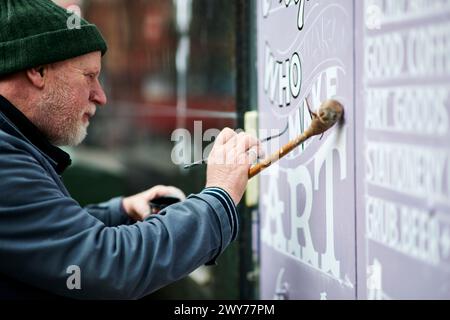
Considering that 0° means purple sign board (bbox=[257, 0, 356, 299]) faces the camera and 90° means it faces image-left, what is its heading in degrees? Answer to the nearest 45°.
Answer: approximately 45°

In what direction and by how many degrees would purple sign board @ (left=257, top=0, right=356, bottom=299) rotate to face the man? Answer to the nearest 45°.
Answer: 0° — it already faces them

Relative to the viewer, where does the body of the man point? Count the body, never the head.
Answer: to the viewer's right

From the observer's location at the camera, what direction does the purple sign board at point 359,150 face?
facing the viewer and to the left of the viewer

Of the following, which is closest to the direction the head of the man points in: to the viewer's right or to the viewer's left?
to the viewer's right
